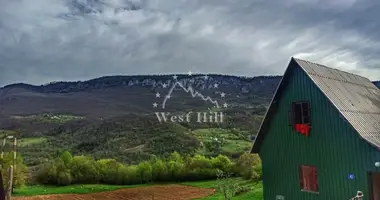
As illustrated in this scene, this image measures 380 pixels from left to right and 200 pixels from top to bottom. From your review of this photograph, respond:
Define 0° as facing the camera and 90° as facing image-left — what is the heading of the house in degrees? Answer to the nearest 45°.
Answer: approximately 45°
